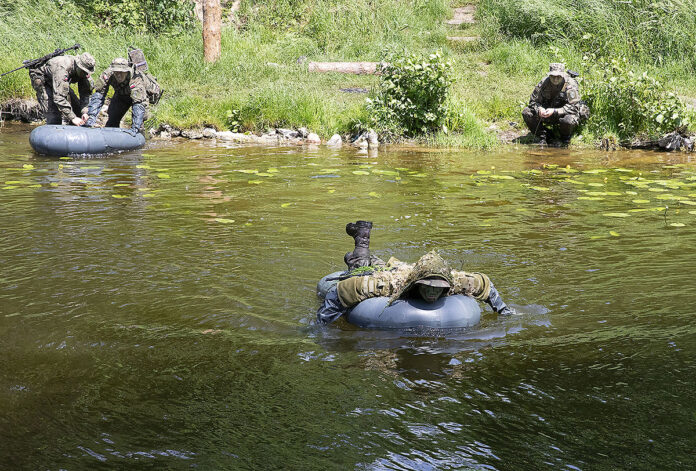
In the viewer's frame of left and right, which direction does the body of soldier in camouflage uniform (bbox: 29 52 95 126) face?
facing the viewer and to the right of the viewer

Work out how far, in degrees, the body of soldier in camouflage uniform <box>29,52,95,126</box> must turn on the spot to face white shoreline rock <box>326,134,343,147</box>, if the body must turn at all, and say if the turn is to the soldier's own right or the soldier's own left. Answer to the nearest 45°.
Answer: approximately 45° to the soldier's own left

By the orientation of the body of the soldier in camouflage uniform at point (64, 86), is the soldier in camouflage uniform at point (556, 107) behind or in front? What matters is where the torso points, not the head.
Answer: in front

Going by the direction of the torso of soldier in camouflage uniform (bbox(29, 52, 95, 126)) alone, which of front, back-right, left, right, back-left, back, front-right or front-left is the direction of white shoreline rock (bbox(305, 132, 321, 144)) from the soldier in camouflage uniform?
front-left

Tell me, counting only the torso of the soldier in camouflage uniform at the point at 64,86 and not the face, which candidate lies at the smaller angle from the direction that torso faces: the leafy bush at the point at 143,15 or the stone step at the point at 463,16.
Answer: the stone step

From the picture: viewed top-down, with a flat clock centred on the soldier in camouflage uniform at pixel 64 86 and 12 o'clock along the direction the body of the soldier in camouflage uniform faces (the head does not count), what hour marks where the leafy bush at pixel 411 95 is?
The leafy bush is roughly at 11 o'clock from the soldier in camouflage uniform.

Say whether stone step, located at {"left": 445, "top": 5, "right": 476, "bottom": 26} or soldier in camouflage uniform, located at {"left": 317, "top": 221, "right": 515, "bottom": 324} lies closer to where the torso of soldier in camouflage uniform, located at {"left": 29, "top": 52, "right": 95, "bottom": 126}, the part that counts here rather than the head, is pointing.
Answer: the soldier in camouflage uniform

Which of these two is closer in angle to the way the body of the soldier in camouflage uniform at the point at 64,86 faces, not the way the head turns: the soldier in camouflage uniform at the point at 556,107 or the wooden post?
the soldier in camouflage uniform

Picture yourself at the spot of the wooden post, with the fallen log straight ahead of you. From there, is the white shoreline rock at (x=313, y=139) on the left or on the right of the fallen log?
right

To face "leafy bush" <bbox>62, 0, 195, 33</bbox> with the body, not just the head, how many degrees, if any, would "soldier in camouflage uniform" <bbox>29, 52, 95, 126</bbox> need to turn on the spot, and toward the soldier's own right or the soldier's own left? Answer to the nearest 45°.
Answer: approximately 135° to the soldier's own left
